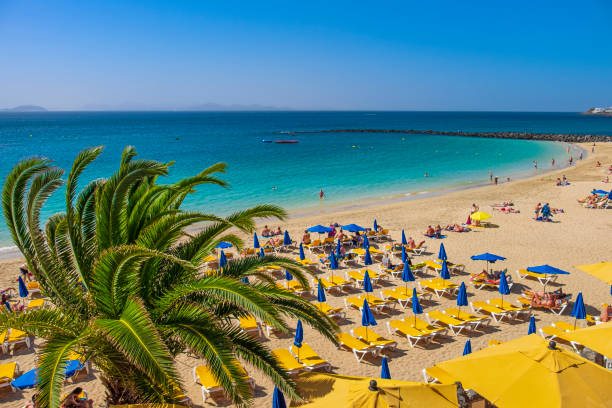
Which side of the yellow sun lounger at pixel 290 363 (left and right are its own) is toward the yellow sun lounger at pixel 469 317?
right

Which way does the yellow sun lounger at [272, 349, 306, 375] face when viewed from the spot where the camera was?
facing away from the viewer and to the left of the viewer

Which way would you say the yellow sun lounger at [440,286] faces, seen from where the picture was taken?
facing away from the viewer and to the left of the viewer

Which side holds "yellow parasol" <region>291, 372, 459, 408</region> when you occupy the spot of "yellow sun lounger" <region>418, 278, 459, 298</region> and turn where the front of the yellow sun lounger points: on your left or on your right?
on your left

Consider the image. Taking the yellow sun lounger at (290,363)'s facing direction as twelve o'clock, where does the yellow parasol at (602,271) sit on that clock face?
The yellow parasol is roughly at 4 o'clock from the yellow sun lounger.
